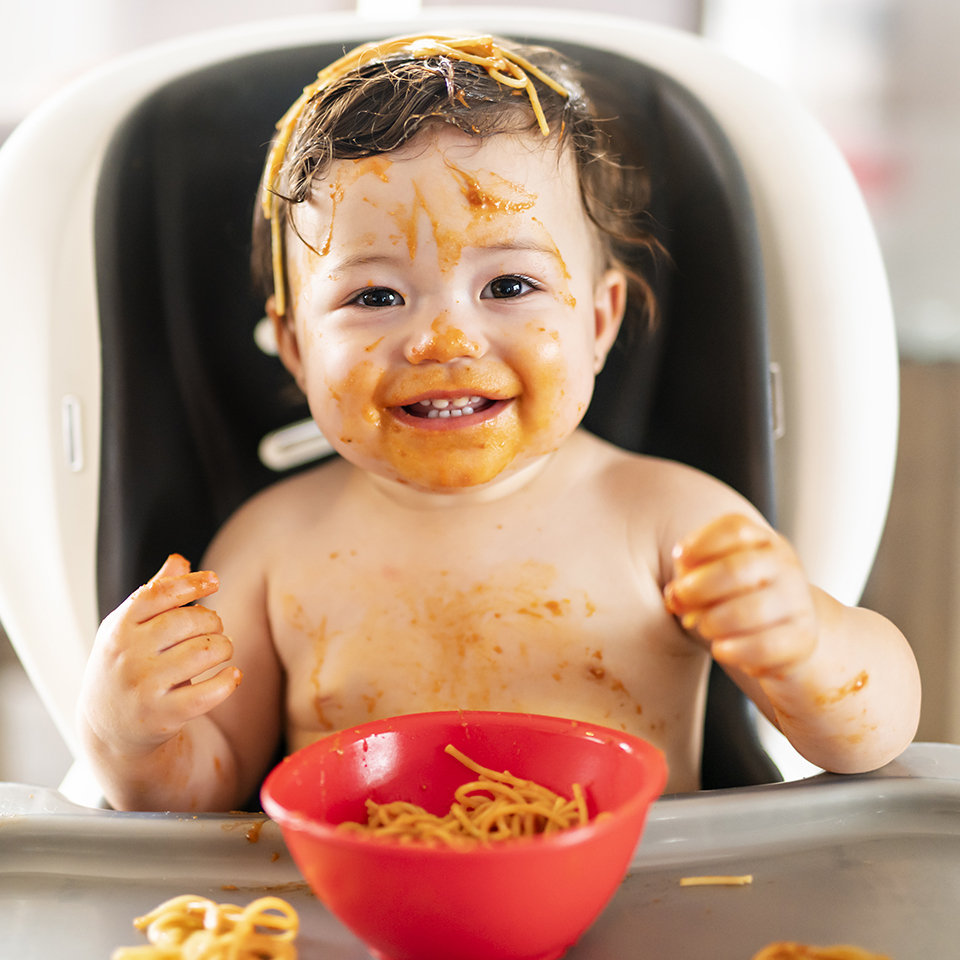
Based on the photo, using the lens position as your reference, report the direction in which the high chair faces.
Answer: facing the viewer

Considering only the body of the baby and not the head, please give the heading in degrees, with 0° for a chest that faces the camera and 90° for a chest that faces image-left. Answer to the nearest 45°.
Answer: approximately 0°

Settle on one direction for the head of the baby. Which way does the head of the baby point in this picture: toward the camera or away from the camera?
toward the camera
